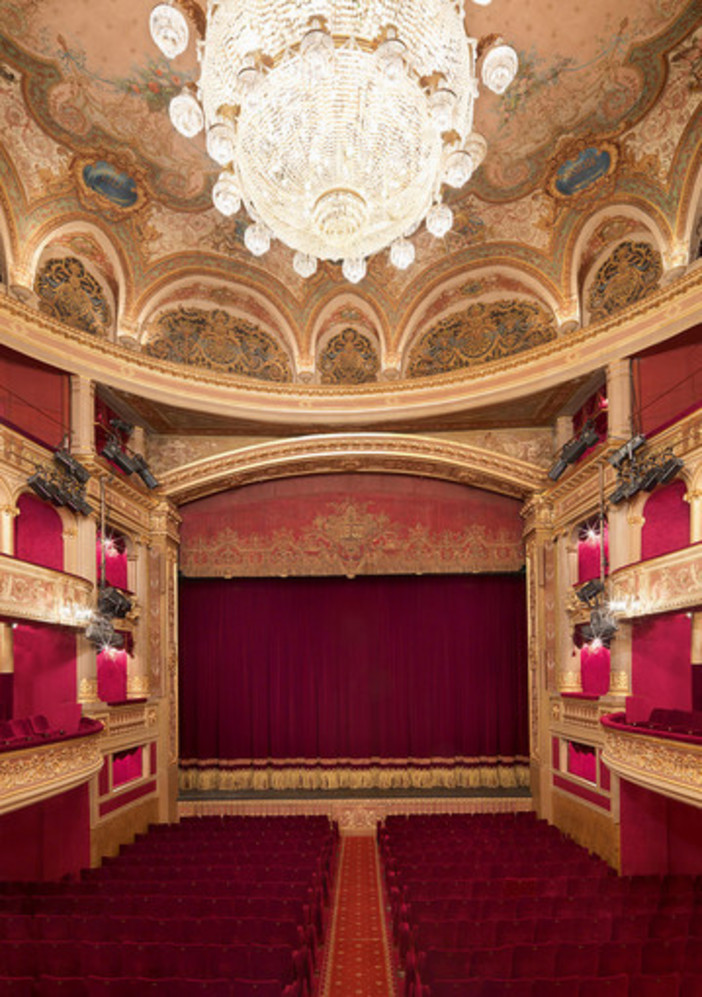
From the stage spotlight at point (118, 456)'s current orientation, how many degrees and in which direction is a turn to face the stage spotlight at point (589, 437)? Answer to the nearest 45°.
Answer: approximately 45° to its right

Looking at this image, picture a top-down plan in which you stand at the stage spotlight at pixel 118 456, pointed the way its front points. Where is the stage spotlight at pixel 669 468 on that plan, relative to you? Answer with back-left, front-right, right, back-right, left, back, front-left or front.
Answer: right

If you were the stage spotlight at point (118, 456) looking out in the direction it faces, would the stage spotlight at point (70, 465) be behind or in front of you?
behind

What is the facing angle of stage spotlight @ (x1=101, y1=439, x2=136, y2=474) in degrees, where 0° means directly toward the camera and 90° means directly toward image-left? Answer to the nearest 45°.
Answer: approximately 225°

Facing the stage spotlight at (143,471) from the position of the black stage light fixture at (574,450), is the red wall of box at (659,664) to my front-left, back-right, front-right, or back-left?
back-left

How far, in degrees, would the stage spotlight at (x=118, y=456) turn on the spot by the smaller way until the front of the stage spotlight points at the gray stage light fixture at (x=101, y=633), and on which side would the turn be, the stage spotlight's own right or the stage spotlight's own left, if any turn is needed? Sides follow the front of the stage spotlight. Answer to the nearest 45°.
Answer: approximately 135° to the stage spotlight's own right

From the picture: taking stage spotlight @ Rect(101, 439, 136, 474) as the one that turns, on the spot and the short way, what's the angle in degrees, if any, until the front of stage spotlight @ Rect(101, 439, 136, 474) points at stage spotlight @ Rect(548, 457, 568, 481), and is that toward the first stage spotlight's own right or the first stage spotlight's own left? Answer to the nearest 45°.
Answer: approximately 45° to the first stage spotlight's own right

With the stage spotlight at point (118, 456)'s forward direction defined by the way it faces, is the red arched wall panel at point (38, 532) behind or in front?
behind

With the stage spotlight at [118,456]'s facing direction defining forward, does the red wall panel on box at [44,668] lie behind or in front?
behind
